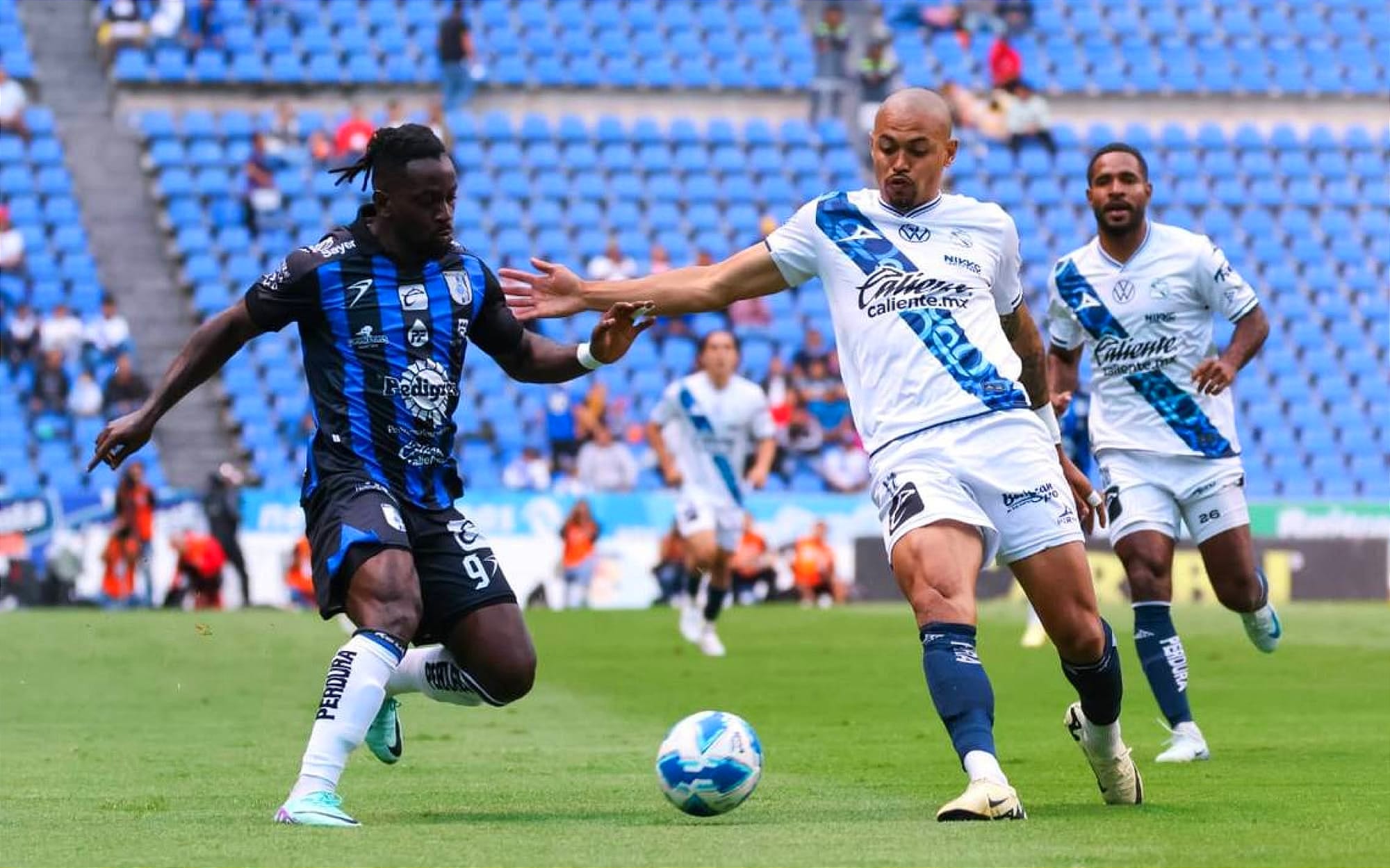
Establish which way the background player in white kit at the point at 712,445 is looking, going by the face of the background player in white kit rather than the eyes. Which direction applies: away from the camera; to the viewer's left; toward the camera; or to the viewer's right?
toward the camera

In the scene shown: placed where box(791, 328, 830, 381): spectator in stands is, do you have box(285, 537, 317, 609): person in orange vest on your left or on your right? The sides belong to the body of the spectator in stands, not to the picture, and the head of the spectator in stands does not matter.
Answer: on your right

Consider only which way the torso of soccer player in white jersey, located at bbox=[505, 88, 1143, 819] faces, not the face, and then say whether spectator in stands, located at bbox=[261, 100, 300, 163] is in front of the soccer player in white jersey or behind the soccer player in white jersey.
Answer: behind

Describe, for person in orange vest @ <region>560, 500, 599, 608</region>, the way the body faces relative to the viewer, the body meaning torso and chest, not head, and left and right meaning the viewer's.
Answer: facing the viewer

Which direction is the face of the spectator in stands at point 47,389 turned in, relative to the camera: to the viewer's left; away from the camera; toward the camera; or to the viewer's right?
toward the camera

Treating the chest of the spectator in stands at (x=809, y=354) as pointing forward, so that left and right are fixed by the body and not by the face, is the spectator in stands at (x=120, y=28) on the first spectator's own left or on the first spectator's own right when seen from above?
on the first spectator's own right

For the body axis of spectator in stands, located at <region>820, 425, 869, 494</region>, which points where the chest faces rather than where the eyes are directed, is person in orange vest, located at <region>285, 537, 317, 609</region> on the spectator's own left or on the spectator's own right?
on the spectator's own right

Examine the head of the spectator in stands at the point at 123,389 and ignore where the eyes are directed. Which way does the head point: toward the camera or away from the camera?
toward the camera

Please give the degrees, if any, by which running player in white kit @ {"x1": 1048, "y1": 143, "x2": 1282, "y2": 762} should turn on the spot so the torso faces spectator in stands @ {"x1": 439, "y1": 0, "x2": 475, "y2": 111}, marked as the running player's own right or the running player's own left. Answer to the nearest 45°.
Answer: approximately 135° to the running player's own right

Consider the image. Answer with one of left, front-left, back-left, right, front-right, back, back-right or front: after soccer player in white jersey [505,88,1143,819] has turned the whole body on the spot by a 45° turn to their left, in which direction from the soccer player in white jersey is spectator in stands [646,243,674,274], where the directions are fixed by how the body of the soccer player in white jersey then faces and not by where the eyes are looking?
back-left

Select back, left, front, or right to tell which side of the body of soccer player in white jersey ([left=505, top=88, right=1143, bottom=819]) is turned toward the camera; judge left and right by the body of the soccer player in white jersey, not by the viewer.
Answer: front

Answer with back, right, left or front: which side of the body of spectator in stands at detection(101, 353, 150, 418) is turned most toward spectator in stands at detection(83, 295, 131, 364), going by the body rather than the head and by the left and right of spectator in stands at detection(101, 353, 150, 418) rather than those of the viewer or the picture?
back

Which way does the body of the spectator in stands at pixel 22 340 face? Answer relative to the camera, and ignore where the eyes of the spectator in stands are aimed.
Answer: toward the camera

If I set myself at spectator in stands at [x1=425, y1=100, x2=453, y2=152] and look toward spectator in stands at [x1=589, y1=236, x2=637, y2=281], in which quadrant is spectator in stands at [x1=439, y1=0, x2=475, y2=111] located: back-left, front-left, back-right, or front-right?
back-left

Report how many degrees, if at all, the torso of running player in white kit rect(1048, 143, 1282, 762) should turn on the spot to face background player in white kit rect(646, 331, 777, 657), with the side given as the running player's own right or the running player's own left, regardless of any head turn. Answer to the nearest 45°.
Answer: approximately 135° to the running player's own right

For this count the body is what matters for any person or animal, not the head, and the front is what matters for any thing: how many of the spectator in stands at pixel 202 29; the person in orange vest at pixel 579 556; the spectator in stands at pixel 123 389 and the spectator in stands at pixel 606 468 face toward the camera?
4
